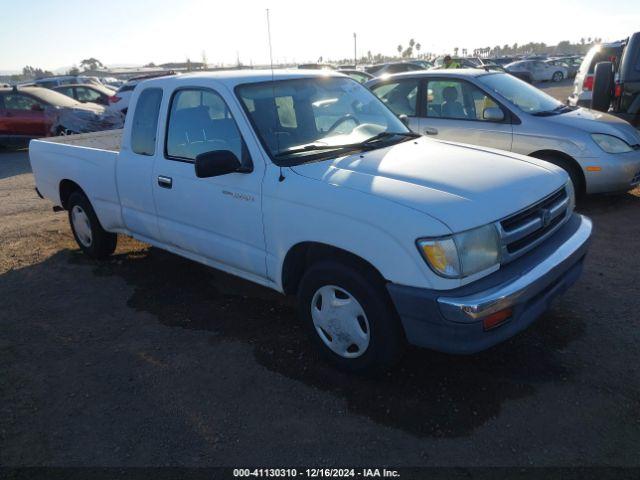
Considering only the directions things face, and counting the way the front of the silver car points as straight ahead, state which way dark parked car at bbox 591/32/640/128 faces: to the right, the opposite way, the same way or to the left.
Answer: to the left

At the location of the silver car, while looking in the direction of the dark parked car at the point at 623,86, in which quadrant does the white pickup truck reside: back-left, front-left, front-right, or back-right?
back-right

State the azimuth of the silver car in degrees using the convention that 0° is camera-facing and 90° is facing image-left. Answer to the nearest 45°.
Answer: approximately 315°

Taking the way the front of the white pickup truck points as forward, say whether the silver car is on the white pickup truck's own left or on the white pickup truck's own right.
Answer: on the white pickup truck's own left

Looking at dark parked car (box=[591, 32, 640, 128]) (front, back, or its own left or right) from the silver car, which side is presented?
back

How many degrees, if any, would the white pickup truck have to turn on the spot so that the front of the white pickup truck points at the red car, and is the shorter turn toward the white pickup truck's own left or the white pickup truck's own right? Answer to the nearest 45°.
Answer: approximately 180°

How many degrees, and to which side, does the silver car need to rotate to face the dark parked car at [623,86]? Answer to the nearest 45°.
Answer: approximately 90° to its left

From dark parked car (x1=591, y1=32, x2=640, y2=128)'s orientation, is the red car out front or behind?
behind

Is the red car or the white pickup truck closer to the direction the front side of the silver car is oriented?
the white pickup truck

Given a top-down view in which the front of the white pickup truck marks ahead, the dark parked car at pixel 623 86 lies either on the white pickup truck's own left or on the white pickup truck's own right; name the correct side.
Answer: on the white pickup truck's own left

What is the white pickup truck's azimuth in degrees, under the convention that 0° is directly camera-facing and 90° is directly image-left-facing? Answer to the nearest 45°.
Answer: approximately 315°

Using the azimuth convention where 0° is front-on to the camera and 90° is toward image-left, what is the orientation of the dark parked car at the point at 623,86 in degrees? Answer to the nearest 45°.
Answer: approximately 225°

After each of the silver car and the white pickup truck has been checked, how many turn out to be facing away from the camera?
0
